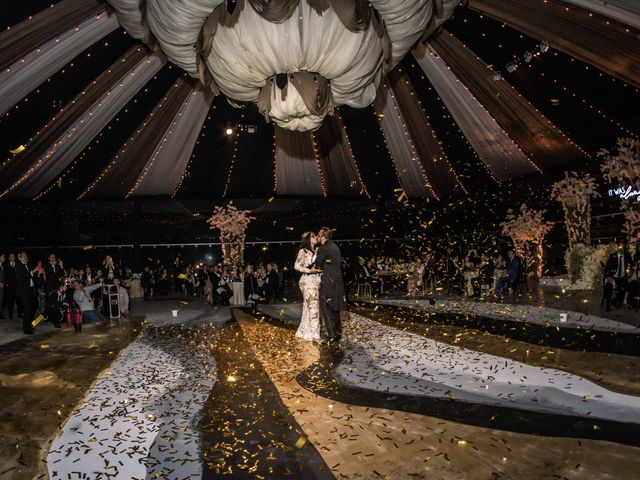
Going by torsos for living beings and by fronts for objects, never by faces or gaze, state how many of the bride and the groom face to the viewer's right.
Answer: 1

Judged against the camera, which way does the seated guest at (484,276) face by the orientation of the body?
to the viewer's left

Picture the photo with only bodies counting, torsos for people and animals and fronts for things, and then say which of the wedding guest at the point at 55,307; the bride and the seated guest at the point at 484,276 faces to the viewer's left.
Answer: the seated guest

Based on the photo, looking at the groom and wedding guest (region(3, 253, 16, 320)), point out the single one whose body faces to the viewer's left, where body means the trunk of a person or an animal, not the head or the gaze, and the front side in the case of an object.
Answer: the groom

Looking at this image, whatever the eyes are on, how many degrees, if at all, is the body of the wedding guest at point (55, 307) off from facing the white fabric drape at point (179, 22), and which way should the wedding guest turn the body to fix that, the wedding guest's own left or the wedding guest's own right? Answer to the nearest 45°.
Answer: approximately 45° to the wedding guest's own right

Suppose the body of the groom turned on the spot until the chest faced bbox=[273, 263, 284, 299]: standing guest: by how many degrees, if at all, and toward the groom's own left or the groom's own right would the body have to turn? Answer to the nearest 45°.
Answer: approximately 90° to the groom's own right

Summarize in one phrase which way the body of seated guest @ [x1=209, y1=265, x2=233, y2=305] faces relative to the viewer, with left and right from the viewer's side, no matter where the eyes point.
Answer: facing the viewer and to the right of the viewer

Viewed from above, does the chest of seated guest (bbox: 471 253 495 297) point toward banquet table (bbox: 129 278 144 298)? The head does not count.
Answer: yes

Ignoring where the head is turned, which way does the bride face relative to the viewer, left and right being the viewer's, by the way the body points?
facing to the right of the viewer

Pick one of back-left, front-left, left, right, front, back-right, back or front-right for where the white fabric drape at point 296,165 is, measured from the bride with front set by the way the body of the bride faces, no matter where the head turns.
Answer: left

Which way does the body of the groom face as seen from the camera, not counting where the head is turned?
to the viewer's left

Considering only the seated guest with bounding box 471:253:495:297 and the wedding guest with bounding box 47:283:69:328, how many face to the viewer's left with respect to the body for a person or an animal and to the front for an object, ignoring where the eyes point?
1
